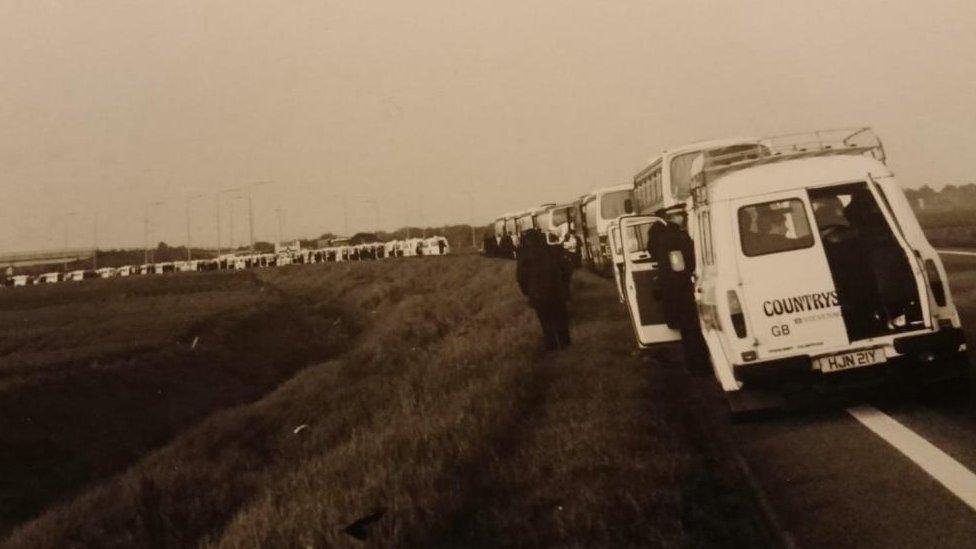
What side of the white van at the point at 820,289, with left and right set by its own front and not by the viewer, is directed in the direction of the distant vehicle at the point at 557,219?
front

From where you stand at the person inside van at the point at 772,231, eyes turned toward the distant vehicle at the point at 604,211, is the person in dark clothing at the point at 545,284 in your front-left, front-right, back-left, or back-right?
front-left

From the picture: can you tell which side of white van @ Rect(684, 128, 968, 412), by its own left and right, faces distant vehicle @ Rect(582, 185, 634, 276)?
front

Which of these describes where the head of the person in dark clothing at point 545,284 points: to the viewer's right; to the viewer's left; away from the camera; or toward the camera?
away from the camera

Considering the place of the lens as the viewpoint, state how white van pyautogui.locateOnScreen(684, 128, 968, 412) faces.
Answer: facing away from the viewer

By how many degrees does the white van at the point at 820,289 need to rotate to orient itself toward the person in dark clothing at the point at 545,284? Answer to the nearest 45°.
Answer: approximately 45° to its left
